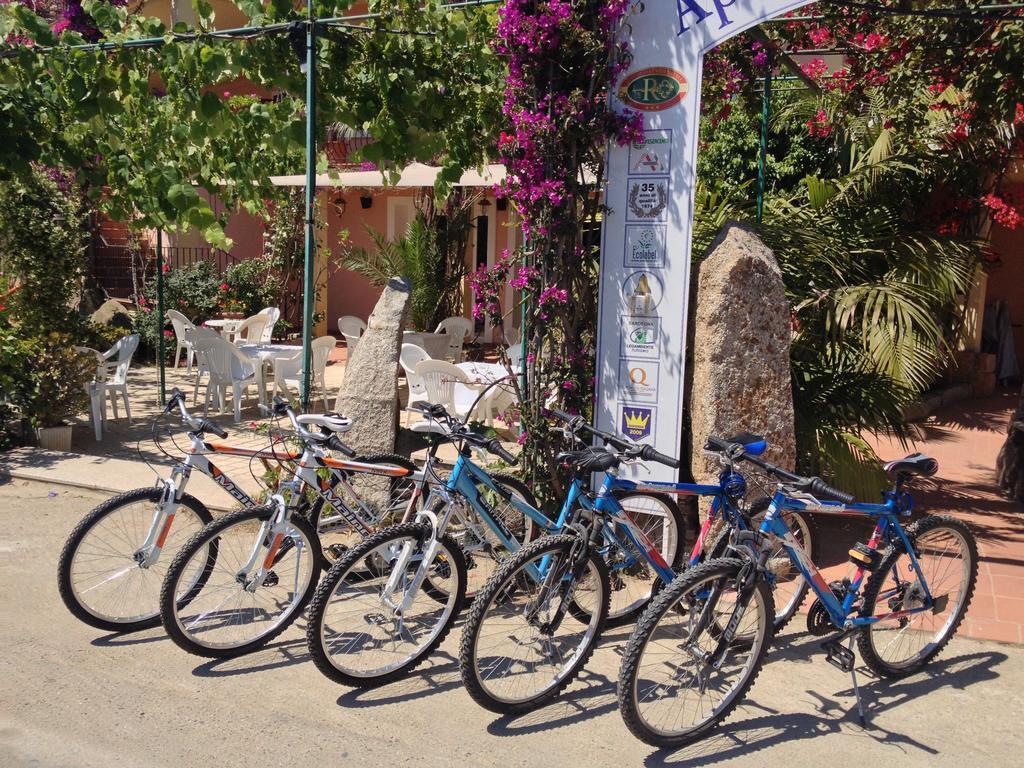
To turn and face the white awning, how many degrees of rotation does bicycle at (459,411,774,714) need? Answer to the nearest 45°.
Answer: approximately 135° to its right

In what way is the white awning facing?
toward the camera

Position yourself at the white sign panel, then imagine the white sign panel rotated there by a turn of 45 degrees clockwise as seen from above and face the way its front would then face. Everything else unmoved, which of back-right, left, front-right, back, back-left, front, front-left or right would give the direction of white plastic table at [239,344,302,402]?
right

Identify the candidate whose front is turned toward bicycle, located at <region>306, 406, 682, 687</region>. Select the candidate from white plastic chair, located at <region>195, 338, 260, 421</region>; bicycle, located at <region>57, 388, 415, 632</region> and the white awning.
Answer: the white awning

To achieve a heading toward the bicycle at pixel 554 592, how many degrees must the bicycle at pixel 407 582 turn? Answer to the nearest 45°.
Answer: approximately 135° to its left

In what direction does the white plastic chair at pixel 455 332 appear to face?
toward the camera

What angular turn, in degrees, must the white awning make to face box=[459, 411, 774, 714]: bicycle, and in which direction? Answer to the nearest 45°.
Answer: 0° — it already faces it

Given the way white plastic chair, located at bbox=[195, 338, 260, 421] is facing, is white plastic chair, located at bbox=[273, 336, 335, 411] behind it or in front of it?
in front

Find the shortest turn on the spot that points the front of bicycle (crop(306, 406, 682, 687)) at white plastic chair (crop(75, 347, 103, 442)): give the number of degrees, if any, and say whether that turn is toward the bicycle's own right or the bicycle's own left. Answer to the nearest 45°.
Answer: approximately 90° to the bicycle's own right

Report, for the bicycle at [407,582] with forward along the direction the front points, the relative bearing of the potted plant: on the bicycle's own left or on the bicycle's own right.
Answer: on the bicycle's own right
